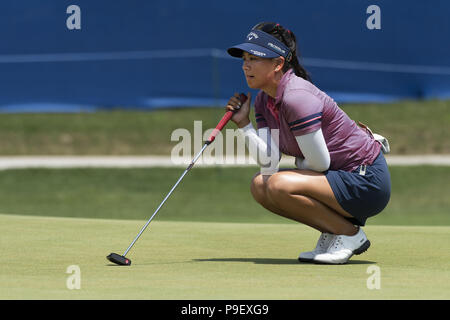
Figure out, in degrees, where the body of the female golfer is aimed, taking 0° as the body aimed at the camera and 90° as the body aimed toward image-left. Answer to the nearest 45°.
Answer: approximately 90°
